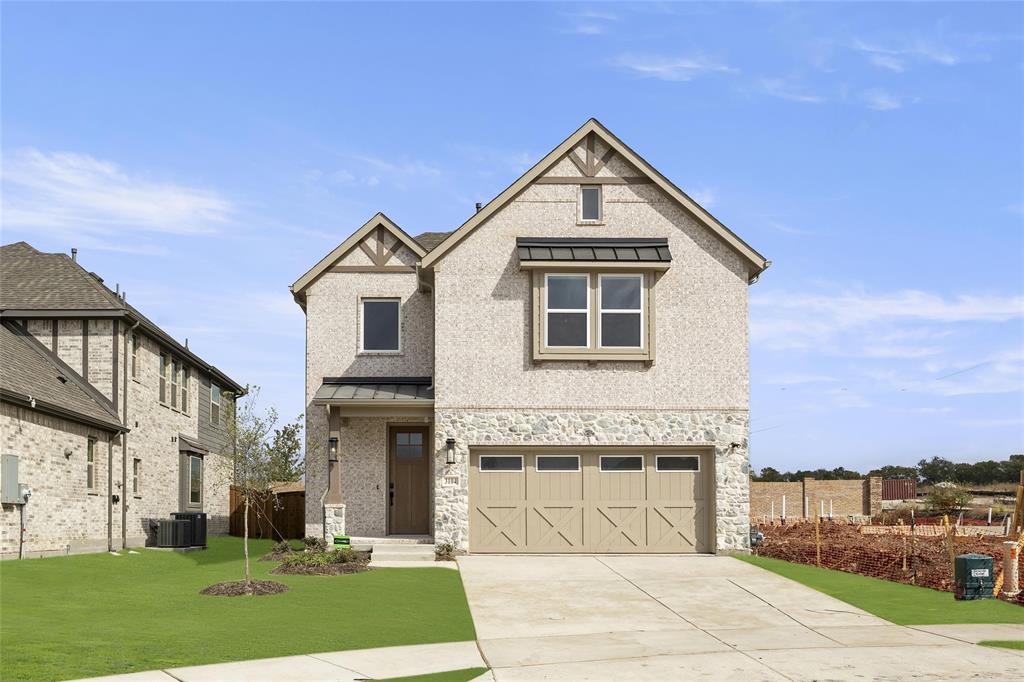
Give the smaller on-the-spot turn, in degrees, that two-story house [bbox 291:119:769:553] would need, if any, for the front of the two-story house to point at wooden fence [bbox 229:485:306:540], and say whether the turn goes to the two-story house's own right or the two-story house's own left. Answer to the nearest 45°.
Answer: approximately 135° to the two-story house's own right

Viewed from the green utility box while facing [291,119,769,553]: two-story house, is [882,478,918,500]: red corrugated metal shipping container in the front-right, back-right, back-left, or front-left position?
front-right

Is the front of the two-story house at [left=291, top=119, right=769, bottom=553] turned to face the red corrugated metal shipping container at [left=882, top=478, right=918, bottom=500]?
no

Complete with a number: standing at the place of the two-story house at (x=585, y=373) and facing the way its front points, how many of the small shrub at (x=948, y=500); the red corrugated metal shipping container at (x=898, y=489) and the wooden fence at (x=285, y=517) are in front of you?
0

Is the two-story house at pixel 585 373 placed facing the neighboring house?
no

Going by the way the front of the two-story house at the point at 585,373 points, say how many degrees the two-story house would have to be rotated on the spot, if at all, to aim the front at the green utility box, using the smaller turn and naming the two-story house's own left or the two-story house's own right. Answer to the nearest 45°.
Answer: approximately 45° to the two-story house's own left

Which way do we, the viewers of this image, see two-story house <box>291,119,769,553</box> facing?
facing the viewer

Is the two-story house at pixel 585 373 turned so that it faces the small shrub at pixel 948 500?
no

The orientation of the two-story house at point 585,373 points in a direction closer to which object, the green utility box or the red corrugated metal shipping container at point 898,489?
the green utility box
